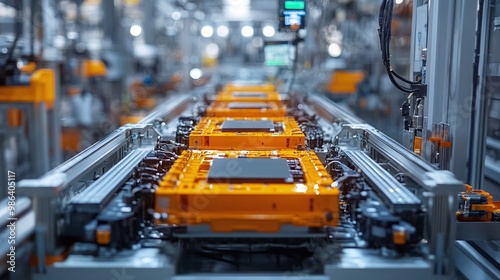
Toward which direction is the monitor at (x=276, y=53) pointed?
toward the camera

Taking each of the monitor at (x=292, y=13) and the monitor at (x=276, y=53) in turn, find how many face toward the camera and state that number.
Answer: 2

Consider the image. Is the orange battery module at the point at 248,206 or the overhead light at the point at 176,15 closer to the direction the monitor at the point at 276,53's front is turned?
the orange battery module

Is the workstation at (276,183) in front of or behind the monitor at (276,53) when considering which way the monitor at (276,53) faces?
in front

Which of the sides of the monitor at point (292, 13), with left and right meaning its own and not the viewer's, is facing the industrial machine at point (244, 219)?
front

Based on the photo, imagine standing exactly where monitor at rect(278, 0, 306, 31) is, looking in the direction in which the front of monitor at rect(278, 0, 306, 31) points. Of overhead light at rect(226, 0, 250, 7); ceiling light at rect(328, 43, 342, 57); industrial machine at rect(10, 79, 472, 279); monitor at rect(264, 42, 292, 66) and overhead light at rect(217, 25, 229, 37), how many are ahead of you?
1

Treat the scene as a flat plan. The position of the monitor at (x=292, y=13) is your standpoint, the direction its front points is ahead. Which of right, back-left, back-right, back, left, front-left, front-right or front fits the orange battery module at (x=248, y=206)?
front

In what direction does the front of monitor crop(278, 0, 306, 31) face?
toward the camera

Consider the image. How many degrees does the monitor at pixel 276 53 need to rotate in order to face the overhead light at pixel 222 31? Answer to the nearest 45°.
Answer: approximately 180°

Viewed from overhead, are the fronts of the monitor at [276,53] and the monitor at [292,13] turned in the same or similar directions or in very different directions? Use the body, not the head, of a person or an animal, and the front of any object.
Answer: same or similar directions

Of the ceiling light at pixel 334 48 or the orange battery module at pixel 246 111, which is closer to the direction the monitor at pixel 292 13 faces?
the orange battery module
